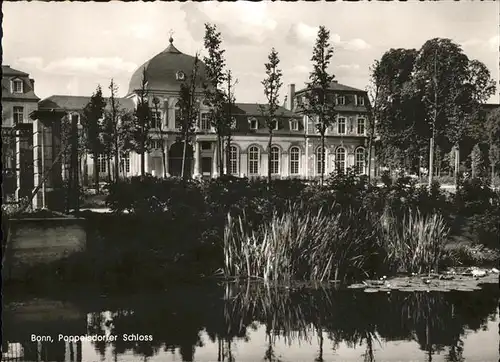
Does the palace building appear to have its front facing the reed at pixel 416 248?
yes

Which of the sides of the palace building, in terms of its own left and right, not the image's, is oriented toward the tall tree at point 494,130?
left

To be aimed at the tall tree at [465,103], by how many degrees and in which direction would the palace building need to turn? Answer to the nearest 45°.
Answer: approximately 90° to its left

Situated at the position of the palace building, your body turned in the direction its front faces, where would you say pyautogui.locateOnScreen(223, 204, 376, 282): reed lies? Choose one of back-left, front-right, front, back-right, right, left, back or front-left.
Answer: front

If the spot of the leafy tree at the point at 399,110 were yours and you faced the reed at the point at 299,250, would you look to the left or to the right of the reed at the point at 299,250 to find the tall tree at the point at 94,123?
right

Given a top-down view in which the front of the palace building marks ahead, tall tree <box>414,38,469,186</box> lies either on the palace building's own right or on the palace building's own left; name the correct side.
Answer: on the palace building's own left

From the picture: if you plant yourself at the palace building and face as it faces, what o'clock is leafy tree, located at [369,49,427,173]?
The leafy tree is roughly at 9 o'clock from the palace building.

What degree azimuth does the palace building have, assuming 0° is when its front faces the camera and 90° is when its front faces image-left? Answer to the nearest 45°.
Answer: approximately 0°

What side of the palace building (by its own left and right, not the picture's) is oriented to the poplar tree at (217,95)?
front

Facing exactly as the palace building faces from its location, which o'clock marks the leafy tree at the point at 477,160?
The leafy tree is roughly at 9 o'clock from the palace building.

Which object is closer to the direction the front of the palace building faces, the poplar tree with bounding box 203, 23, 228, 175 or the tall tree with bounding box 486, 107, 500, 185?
the poplar tree
